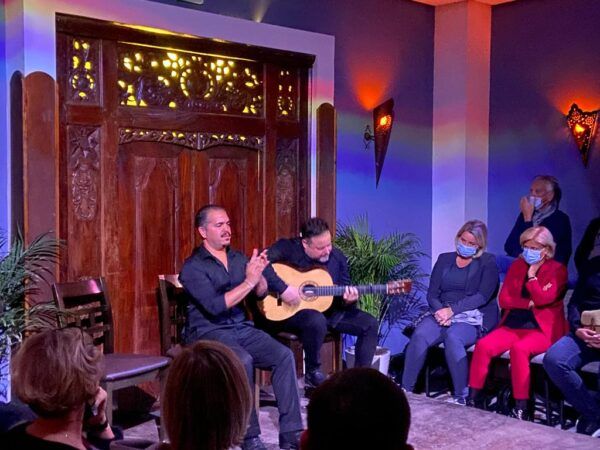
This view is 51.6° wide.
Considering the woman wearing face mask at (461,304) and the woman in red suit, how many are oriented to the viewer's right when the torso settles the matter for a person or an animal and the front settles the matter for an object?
0

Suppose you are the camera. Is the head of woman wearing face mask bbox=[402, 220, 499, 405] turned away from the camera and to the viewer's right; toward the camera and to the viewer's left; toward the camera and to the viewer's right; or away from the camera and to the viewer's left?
toward the camera and to the viewer's left

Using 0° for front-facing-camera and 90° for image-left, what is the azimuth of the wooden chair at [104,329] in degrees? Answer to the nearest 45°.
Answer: approximately 315°

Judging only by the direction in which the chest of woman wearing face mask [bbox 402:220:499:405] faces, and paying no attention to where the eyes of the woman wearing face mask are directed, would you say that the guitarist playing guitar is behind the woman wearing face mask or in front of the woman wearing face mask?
in front

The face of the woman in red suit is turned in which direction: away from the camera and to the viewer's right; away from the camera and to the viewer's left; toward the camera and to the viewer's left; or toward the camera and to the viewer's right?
toward the camera and to the viewer's left

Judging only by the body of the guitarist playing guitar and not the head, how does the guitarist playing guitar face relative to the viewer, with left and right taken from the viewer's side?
facing the viewer and to the right of the viewer

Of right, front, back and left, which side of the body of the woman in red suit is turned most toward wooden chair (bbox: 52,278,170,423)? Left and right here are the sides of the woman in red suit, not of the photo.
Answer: front

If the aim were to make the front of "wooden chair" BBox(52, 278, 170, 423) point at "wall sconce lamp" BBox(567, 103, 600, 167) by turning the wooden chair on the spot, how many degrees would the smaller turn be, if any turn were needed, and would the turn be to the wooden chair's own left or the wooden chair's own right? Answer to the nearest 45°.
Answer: approximately 45° to the wooden chair's own left

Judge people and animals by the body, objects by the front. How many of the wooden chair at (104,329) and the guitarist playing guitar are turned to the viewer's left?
0

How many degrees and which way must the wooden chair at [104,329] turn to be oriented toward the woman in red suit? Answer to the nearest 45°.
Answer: approximately 45° to its left

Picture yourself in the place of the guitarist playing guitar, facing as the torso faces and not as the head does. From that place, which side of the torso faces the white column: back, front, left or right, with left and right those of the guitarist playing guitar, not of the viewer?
left
